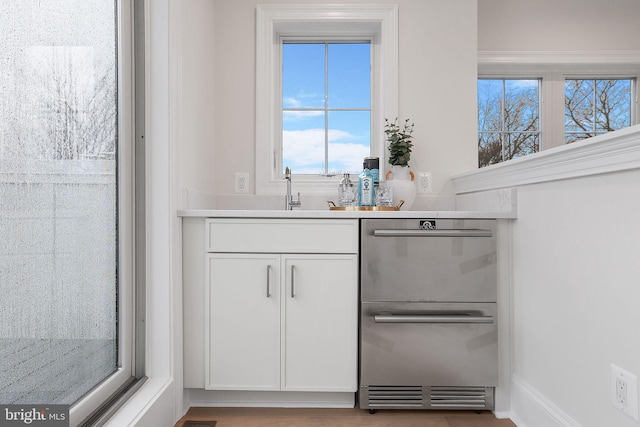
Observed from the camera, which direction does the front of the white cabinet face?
facing the viewer

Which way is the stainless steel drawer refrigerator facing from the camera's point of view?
toward the camera

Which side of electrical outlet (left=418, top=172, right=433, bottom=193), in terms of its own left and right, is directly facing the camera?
front

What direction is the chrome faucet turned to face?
toward the camera

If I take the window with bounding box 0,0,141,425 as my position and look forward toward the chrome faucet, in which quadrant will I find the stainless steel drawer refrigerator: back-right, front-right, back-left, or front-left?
front-right

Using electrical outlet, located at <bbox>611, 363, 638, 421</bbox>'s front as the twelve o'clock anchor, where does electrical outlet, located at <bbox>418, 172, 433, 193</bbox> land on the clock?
electrical outlet, located at <bbox>418, 172, 433, 193</bbox> is roughly at 3 o'clock from electrical outlet, located at <bbox>611, 363, 638, 421</bbox>.

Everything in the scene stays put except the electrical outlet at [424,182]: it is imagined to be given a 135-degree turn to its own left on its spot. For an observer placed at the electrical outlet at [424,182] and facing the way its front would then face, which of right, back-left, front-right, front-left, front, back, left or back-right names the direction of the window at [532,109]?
front

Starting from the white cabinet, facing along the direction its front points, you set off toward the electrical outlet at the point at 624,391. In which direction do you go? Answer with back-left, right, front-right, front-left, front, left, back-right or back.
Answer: front-left

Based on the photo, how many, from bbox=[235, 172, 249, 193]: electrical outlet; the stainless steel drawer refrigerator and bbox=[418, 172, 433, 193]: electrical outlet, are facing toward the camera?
3

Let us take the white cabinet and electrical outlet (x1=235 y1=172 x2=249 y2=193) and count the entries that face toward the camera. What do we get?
2

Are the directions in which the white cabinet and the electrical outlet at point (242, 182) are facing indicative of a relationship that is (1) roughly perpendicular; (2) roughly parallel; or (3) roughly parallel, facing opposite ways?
roughly parallel

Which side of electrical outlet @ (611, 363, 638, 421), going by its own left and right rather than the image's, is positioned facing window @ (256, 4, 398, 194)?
right
